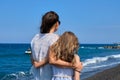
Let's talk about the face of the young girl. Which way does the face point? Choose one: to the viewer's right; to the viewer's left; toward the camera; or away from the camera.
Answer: away from the camera

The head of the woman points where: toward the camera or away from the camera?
away from the camera

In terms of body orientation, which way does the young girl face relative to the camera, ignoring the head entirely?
away from the camera
